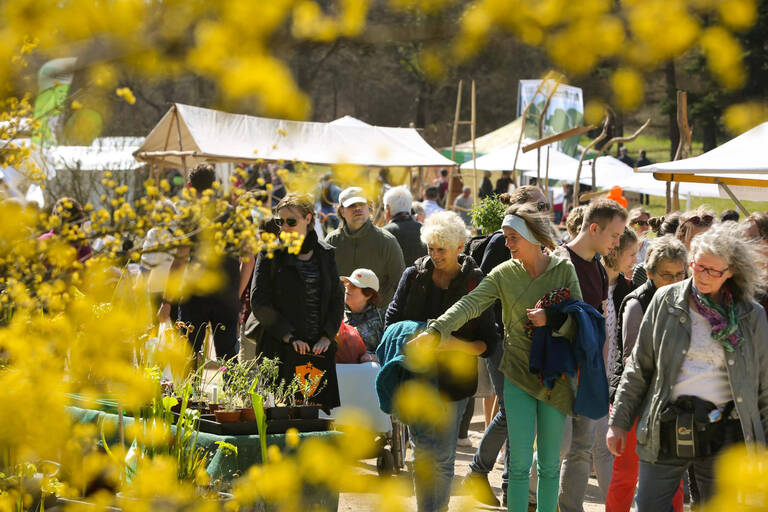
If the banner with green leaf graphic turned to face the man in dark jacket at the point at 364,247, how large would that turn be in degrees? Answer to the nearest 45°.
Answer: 0° — it already faces them

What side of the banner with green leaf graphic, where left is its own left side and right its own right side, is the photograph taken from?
front

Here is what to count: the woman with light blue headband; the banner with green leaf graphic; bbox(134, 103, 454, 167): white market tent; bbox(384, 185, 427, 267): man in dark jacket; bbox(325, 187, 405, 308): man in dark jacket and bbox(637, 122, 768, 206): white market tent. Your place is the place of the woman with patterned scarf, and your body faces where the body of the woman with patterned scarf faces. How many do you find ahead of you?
0

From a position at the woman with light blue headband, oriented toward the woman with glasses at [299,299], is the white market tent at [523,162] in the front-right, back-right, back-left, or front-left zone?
front-right

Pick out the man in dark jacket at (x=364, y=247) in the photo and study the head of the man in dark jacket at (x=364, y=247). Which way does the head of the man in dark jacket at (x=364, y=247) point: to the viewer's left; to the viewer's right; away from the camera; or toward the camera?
toward the camera

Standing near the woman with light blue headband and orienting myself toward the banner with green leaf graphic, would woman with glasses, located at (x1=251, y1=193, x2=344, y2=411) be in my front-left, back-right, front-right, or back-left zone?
front-left

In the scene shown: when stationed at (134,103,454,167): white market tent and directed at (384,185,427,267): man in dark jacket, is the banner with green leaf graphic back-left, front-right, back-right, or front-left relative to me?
back-left

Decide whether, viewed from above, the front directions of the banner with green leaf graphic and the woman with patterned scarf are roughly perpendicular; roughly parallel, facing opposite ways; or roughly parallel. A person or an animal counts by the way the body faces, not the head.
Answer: roughly parallel

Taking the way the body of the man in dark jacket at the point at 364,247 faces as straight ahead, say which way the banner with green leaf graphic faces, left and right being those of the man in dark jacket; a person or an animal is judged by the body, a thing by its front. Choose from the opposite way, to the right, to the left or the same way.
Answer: the same way

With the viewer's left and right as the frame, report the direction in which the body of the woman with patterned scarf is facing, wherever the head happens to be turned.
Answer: facing the viewer

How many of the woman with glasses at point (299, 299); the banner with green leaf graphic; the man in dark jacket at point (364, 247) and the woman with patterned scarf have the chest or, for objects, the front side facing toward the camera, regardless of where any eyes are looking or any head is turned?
4

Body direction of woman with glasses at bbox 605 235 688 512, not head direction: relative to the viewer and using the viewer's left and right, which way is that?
facing the viewer and to the right of the viewer

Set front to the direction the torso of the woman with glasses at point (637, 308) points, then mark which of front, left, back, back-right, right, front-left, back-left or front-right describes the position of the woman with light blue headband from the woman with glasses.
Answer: right

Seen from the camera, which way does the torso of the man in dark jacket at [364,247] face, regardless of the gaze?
toward the camera

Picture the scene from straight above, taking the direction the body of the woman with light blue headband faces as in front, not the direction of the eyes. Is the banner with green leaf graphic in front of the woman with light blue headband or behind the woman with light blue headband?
behind

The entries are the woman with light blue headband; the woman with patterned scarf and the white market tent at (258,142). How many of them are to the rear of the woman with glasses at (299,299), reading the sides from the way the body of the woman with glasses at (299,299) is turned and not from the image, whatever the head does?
1
